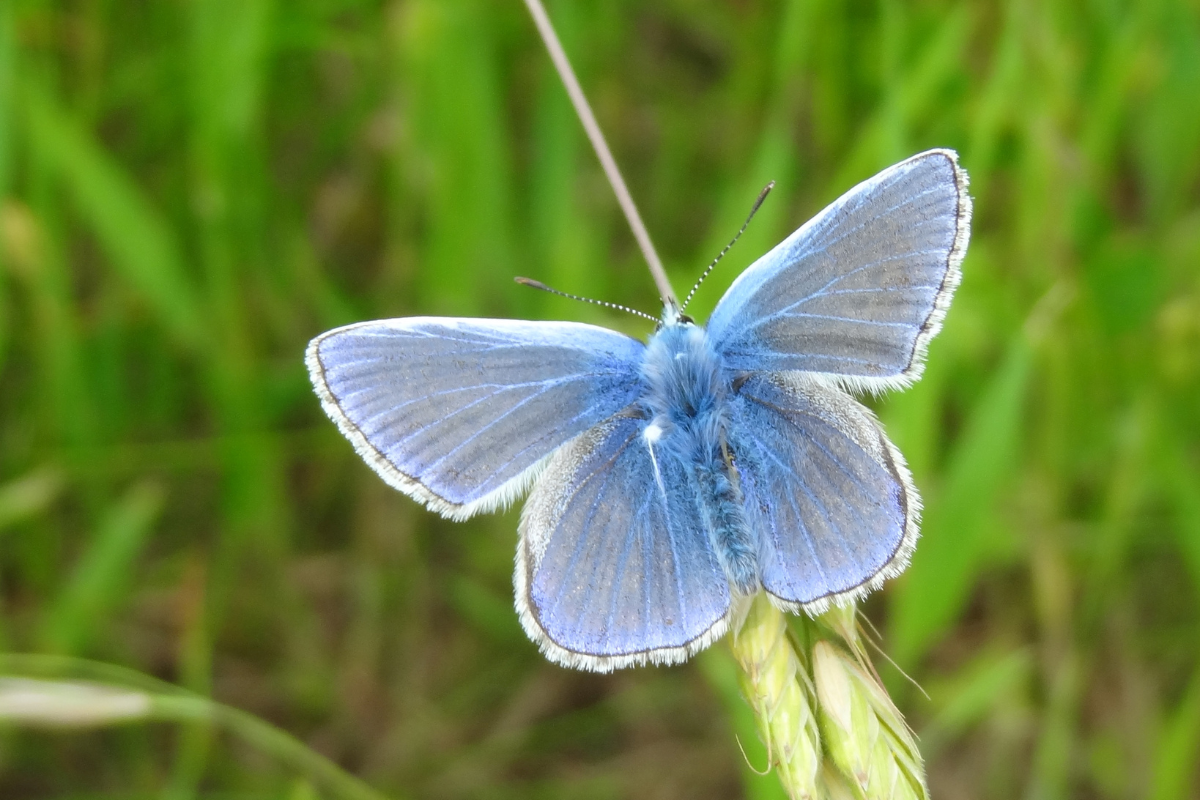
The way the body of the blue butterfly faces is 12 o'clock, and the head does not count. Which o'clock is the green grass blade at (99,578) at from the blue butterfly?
The green grass blade is roughly at 10 o'clock from the blue butterfly.

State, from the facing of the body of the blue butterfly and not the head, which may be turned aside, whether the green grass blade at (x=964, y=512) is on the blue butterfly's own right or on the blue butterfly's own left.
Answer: on the blue butterfly's own right

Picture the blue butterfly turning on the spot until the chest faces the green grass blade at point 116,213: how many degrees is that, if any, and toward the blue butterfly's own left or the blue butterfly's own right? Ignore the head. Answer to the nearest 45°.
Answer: approximately 45° to the blue butterfly's own left

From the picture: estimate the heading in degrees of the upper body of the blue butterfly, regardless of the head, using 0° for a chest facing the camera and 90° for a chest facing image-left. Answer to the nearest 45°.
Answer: approximately 180°
